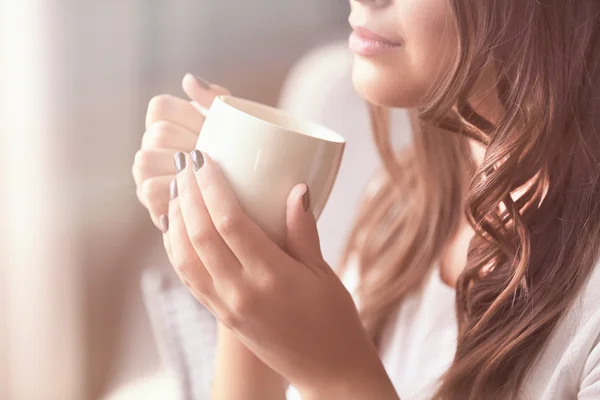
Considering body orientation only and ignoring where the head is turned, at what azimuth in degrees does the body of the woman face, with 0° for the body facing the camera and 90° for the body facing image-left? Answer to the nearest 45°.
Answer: approximately 45°
